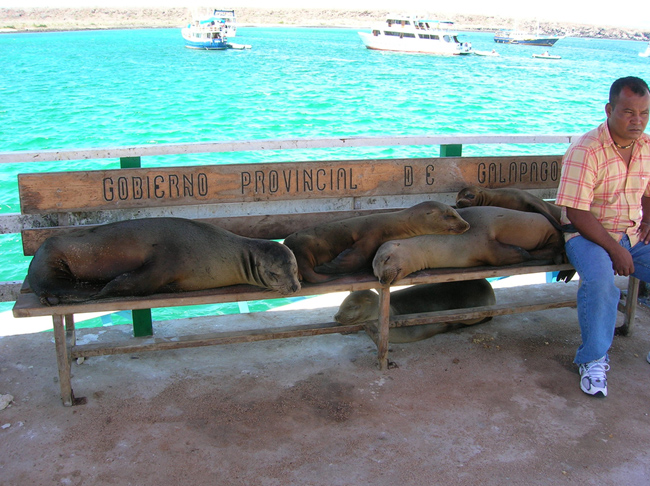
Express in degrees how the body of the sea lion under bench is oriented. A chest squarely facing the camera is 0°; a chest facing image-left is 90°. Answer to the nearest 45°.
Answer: approximately 90°

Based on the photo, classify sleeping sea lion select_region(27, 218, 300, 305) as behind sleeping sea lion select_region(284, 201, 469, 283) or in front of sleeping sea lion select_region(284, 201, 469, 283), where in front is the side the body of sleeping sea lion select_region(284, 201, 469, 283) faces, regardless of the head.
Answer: behind

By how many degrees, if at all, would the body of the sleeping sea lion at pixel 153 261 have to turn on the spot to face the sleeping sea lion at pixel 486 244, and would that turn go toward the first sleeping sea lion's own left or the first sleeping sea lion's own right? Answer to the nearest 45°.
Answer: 0° — it already faces it

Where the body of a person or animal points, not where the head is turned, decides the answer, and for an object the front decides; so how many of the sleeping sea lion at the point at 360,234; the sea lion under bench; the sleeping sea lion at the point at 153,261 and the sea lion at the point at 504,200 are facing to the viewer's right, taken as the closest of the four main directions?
2

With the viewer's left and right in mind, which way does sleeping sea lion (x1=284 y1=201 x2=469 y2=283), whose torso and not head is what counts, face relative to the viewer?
facing to the right of the viewer

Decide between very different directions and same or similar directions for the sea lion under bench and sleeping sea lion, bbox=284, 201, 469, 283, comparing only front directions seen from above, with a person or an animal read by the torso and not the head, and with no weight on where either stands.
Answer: very different directions

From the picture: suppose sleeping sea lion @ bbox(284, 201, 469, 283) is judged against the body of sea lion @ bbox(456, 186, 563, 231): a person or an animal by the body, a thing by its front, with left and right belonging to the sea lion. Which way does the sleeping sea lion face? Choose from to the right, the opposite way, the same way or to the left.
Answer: the opposite way

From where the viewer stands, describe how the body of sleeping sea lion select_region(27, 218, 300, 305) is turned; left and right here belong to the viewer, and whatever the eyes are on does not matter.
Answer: facing to the right of the viewer

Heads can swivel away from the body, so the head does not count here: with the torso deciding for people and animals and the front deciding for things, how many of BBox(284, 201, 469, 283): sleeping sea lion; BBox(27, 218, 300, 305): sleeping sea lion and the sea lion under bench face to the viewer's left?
1

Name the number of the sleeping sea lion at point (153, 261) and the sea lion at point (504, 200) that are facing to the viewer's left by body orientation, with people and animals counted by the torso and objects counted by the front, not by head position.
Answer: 1

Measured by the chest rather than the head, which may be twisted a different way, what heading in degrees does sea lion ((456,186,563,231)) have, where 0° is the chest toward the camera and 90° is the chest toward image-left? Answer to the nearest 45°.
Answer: approximately 90°

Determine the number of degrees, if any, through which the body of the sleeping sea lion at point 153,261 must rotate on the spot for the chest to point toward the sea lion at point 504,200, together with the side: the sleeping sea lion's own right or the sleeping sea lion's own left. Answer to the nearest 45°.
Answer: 0° — it already faces it

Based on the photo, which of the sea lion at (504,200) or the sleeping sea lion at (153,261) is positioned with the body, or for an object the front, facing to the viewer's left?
the sea lion
